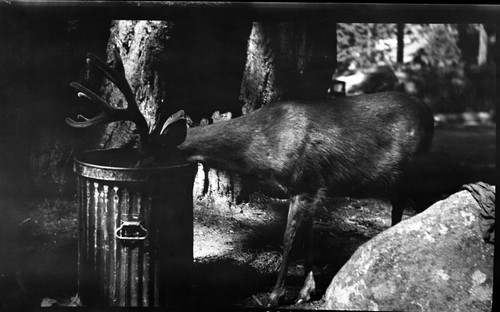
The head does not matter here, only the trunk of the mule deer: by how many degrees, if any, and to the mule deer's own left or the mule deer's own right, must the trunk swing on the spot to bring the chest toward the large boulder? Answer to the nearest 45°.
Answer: approximately 180°

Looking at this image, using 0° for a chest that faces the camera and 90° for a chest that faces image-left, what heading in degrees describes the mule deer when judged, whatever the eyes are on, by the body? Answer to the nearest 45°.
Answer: approximately 90°

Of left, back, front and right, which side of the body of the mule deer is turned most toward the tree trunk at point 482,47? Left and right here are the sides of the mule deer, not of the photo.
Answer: right

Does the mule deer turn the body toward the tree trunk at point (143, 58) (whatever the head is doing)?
yes

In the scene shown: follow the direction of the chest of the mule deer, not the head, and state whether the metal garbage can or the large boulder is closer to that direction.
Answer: the metal garbage can
